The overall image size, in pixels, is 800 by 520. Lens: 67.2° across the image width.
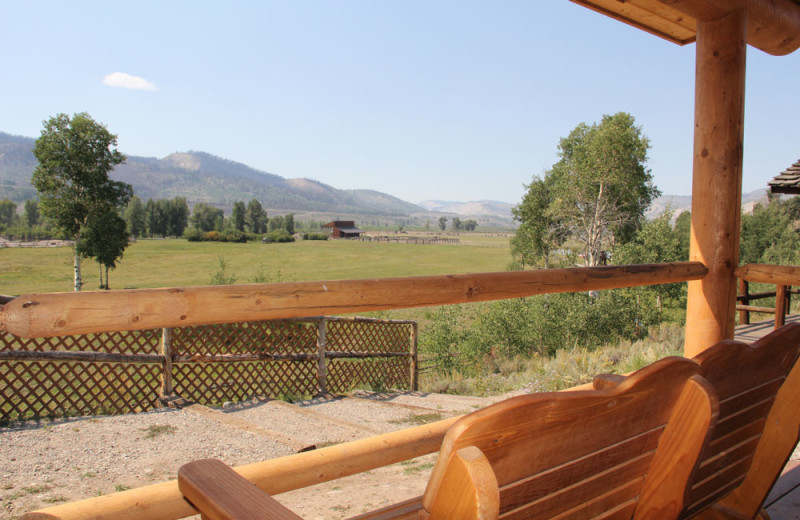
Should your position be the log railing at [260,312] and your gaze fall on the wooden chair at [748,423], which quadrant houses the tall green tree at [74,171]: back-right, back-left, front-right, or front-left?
back-left

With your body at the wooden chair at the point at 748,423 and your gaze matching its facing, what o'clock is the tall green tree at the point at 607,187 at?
The tall green tree is roughly at 1 o'clock from the wooden chair.

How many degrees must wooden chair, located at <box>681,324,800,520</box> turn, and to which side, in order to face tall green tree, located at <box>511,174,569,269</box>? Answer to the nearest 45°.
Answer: approximately 45° to its right

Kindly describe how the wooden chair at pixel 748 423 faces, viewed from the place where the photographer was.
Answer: facing away from the viewer and to the left of the viewer

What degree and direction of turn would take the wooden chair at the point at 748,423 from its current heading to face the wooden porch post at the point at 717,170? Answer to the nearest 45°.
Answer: approximately 45° to its right

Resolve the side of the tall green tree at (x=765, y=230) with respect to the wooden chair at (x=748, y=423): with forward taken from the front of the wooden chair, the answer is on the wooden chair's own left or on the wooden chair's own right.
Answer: on the wooden chair's own right

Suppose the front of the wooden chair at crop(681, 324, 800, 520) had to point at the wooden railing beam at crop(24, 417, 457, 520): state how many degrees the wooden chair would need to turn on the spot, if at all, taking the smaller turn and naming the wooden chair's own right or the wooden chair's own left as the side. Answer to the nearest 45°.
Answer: approximately 90° to the wooden chair's own left
